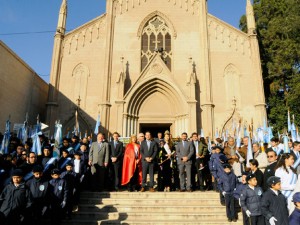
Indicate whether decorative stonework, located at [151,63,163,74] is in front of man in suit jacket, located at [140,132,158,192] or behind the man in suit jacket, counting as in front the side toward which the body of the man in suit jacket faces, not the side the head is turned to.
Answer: behind

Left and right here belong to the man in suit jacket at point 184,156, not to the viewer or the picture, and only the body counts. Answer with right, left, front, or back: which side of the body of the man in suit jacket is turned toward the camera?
front

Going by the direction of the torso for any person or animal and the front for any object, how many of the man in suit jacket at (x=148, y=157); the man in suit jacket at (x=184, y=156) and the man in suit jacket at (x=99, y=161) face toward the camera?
3

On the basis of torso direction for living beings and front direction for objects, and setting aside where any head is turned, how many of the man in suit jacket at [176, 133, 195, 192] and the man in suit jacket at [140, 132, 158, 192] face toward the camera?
2

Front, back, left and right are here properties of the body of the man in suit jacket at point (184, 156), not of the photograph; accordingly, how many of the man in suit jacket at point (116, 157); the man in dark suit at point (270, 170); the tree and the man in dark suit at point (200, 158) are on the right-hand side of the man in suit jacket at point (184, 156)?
1

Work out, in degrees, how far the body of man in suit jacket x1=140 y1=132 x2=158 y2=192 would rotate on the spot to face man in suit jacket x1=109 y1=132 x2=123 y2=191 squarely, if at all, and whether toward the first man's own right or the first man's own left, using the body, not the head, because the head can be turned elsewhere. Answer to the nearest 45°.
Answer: approximately 90° to the first man's own right

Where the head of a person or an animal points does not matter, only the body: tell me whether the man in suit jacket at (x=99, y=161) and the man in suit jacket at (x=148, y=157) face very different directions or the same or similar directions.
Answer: same or similar directions

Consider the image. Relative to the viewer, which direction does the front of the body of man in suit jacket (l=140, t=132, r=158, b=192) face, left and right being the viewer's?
facing the viewer

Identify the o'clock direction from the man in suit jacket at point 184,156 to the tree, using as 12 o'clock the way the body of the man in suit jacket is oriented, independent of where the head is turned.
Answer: The tree is roughly at 7 o'clock from the man in suit jacket.

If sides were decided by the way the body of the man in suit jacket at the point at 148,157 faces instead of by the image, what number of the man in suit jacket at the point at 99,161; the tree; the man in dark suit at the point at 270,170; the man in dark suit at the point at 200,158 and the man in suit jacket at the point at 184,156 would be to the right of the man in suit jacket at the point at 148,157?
1

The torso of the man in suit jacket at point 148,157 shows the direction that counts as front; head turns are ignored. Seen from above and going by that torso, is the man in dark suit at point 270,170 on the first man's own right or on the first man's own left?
on the first man's own left

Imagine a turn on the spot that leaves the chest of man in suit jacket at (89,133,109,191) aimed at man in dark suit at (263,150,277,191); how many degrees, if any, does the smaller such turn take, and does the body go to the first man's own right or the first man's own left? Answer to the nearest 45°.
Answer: approximately 45° to the first man's own left

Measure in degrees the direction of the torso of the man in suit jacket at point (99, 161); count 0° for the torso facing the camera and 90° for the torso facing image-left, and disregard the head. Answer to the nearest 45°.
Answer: approximately 0°

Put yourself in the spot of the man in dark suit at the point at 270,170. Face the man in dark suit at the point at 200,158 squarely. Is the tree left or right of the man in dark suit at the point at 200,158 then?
right

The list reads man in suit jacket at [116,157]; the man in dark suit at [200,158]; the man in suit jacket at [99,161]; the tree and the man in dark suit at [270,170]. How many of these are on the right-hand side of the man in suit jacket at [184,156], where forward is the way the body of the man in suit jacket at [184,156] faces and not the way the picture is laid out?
2
